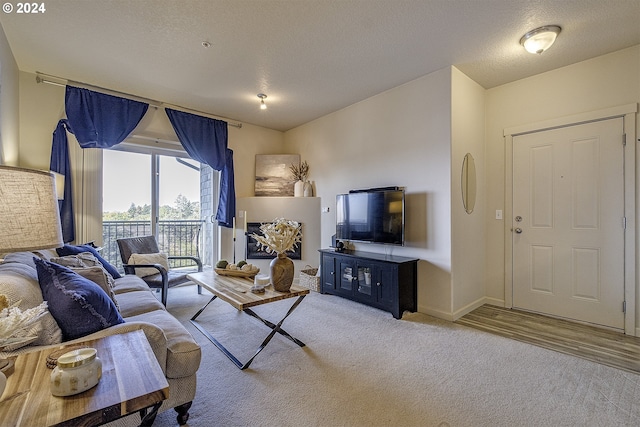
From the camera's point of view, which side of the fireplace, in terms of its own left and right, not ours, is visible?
front

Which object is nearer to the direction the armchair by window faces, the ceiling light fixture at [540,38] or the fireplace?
the ceiling light fixture

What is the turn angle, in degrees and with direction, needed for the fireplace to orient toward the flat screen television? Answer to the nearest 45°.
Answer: approximately 45° to its left

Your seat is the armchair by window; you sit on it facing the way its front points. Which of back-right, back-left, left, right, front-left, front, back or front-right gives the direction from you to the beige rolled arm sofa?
front-right

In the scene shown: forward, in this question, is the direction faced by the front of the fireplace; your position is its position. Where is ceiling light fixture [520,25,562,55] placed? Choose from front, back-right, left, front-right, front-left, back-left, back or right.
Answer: front-left

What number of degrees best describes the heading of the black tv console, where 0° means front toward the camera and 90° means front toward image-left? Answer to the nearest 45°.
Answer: approximately 45°

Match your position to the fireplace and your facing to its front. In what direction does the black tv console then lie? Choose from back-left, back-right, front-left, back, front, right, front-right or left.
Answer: front-left

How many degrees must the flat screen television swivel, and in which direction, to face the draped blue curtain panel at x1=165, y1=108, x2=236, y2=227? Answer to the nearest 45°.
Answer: approximately 45° to its right

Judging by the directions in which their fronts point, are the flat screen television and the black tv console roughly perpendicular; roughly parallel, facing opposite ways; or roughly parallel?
roughly parallel

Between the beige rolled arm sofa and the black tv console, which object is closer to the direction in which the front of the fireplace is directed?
the beige rolled arm sofa

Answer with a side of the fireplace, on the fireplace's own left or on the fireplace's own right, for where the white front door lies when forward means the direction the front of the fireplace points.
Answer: on the fireplace's own left

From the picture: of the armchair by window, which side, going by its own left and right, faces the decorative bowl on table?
front

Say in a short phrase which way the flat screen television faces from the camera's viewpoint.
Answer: facing the viewer and to the left of the viewer

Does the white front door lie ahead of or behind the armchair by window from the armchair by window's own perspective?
ahead

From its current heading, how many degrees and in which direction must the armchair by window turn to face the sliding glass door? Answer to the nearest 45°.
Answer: approximately 135° to its left

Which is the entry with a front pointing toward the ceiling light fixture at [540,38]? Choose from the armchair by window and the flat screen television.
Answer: the armchair by window

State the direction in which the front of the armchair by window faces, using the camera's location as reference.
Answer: facing the viewer and to the right of the viewer
